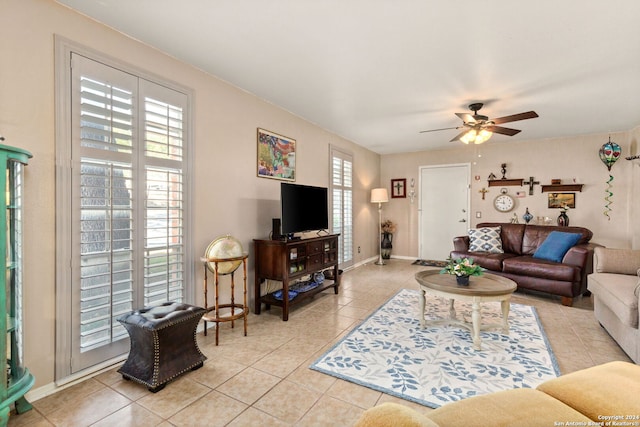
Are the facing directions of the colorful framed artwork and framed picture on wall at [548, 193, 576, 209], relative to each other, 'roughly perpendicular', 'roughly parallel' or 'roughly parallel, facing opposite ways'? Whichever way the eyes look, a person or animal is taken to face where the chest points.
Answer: roughly perpendicular

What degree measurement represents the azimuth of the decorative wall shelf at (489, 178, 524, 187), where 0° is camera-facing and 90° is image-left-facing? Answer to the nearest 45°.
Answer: approximately 0°

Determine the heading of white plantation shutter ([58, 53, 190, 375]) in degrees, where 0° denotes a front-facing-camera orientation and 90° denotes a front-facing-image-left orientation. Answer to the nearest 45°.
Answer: approximately 315°

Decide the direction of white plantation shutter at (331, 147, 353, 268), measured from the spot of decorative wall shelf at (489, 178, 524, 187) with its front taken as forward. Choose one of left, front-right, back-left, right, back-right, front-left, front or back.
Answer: front-right

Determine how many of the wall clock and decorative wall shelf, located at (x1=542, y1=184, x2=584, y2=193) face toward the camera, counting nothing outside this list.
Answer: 2

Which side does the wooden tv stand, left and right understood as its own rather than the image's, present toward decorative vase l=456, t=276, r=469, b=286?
front

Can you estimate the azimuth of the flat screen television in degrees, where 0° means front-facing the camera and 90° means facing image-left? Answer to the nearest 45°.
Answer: approximately 315°

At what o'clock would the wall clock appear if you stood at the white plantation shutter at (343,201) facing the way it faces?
The wall clock is roughly at 10 o'clock from the white plantation shutter.

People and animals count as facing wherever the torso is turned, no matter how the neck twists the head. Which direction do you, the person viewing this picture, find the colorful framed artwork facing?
facing the viewer and to the right of the viewer

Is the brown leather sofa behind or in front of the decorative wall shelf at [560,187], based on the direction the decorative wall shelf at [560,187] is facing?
in front

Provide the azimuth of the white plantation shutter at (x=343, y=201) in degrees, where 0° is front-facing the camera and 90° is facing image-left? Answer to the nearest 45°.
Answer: approximately 315°

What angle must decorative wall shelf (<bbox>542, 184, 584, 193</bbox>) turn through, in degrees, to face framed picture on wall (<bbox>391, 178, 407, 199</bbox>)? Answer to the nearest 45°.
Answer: approximately 90° to its right

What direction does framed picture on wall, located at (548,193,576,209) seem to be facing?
toward the camera

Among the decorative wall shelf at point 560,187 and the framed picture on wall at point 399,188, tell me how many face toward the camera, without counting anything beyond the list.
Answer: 2
